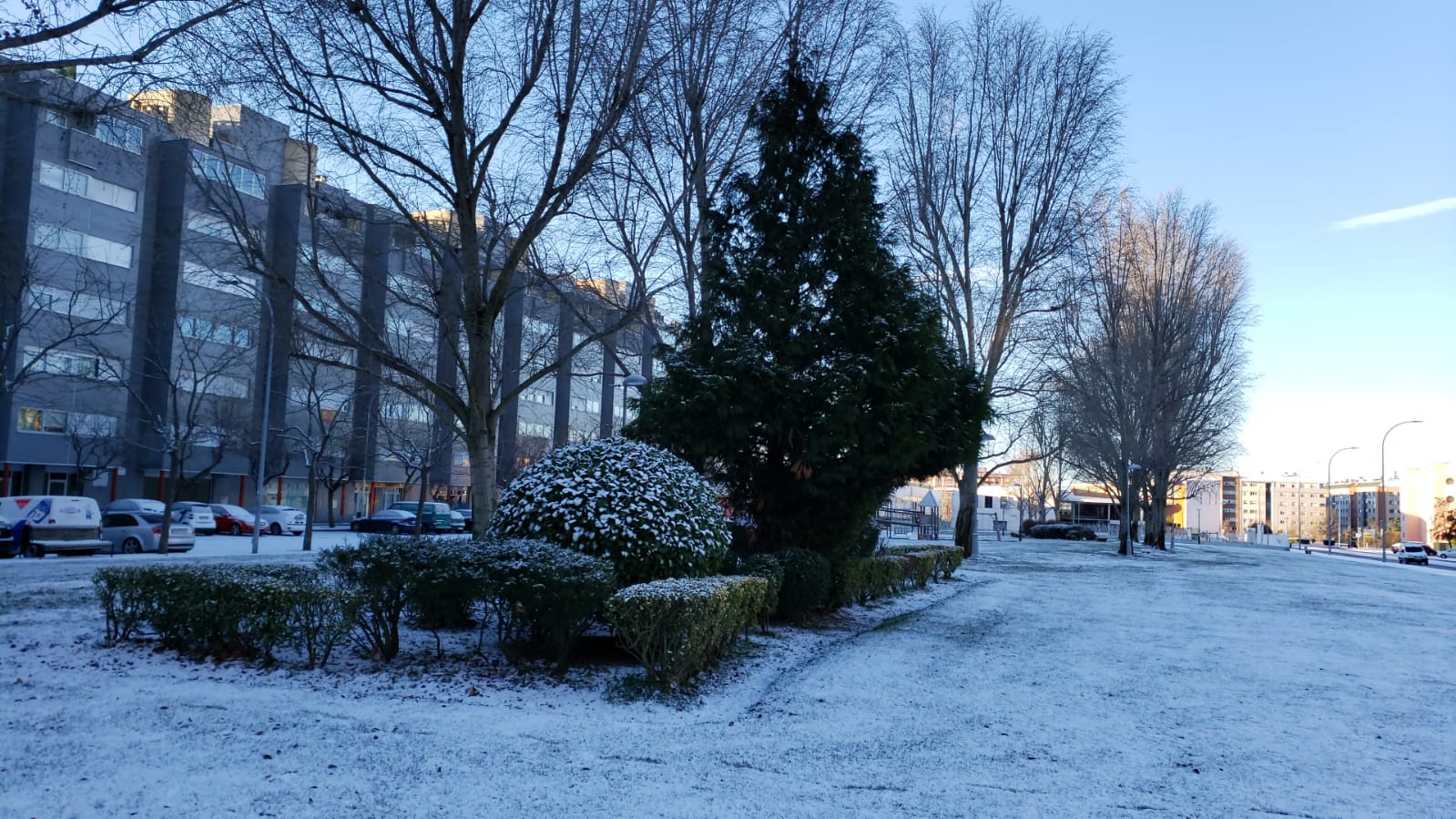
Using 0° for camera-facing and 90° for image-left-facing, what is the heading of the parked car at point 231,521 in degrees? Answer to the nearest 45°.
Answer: approximately 315°

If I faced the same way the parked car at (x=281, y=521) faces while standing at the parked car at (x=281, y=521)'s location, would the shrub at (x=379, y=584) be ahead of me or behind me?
behind

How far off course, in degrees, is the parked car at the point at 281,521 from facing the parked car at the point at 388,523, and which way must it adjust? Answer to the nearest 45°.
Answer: approximately 90° to its right
